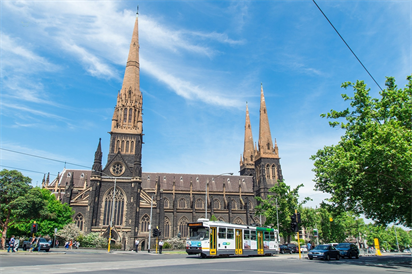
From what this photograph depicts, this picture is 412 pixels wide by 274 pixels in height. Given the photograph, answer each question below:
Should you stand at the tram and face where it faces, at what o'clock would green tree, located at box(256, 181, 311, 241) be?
The green tree is roughly at 5 o'clock from the tram.

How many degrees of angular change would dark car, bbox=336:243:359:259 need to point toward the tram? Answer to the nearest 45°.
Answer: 0° — it already faces it

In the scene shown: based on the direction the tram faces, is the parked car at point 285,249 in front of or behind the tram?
behind

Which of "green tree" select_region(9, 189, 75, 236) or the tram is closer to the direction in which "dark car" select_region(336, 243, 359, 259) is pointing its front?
the tram

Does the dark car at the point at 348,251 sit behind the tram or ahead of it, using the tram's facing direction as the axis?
behind
